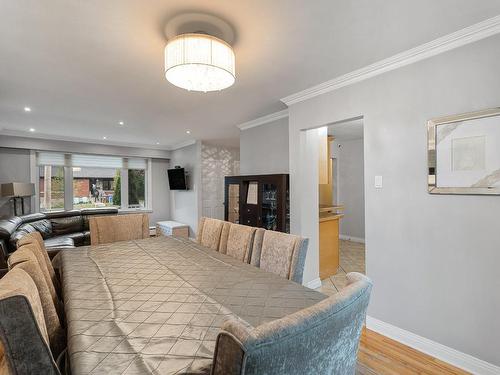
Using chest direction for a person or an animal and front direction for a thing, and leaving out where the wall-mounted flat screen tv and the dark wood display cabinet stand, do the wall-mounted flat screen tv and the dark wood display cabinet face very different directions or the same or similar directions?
same or similar directions

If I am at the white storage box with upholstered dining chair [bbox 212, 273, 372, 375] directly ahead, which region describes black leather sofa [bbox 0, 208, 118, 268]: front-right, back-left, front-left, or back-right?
front-right

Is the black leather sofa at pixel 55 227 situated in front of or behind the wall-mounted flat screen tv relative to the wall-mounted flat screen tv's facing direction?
in front

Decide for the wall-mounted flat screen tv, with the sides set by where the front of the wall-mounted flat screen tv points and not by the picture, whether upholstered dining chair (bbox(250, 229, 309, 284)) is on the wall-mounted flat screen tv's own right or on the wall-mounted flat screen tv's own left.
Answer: on the wall-mounted flat screen tv's own left

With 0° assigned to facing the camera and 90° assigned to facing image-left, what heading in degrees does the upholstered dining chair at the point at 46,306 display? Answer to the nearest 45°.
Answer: approximately 270°

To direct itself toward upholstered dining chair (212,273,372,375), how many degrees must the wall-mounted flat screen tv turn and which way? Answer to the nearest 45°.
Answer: approximately 45° to its left

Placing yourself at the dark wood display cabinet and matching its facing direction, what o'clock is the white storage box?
The white storage box is roughly at 3 o'clock from the dark wood display cabinet.

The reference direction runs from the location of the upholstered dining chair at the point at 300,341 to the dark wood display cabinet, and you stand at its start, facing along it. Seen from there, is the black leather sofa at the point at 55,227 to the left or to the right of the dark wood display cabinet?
left

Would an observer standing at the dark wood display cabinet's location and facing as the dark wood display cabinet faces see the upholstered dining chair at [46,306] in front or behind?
in front

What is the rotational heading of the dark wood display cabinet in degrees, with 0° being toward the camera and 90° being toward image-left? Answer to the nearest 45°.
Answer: approximately 45°

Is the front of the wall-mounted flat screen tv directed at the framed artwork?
no

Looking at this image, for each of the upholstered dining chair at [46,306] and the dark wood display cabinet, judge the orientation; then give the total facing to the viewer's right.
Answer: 1

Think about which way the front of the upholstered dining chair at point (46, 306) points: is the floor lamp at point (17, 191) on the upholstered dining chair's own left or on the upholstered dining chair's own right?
on the upholstered dining chair's own left

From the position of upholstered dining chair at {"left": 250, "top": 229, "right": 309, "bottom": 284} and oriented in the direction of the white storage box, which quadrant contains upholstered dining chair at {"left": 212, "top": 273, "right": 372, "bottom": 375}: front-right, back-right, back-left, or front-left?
back-left

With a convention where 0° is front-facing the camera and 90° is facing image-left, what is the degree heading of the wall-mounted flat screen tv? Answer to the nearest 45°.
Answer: approximately 45°

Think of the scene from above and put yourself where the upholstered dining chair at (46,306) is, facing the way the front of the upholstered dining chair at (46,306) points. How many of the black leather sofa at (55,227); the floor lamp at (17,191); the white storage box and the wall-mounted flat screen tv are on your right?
0

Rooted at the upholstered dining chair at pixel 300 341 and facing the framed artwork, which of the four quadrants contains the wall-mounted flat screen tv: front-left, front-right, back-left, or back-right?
front-left

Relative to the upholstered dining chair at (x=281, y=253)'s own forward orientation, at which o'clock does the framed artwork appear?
The framed artwork is roughly at 7 o'clock from the upholstered dining chair.

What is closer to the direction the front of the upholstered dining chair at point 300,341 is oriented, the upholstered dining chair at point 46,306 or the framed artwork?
the upholstered dining chair
